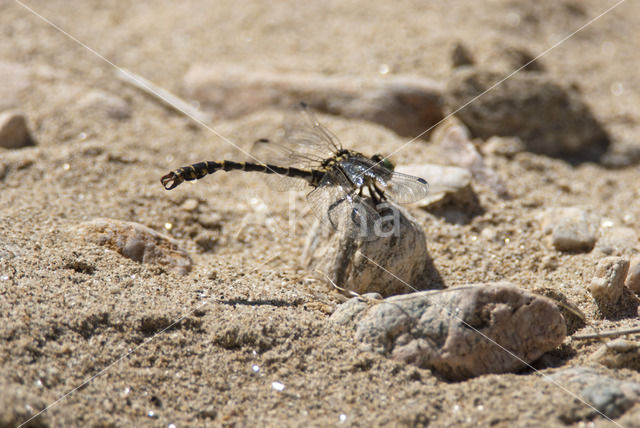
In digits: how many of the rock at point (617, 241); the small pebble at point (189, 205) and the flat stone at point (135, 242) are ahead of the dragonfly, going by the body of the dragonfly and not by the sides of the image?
1

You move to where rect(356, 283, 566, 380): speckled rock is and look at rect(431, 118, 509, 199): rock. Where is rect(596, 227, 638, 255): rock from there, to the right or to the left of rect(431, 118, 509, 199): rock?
right

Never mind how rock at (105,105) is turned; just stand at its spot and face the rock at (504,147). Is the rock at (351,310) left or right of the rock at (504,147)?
right

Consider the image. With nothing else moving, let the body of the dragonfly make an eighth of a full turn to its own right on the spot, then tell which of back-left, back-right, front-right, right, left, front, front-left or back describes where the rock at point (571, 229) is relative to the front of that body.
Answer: front-left

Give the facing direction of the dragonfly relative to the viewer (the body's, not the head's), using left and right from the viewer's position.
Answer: facing to the right of the viewer

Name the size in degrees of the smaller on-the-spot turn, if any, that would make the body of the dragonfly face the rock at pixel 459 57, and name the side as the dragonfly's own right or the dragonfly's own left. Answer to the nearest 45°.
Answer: approximately 45° to the dragonfly's own left

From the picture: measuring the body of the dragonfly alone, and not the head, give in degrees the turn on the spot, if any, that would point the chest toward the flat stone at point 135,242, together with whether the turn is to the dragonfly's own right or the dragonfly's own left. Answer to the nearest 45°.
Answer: approximately 180°

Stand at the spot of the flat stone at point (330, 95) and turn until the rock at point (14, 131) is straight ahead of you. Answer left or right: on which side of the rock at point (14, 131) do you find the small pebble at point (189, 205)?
left

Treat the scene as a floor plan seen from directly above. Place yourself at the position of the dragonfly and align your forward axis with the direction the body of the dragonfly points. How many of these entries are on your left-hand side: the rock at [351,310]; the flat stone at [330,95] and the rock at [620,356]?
1

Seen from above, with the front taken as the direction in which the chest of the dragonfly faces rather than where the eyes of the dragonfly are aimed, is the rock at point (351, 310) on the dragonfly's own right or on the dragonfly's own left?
on the dragonfly's own right

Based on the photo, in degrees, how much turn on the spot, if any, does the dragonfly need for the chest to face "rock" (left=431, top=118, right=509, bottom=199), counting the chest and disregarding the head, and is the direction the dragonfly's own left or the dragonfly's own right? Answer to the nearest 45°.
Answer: approximately 45° to the dragonfly's own left

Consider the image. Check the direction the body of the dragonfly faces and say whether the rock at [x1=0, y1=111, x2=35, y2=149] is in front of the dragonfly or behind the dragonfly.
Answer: behind

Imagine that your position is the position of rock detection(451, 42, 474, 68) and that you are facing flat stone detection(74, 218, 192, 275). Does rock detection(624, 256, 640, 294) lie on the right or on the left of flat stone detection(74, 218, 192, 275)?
left

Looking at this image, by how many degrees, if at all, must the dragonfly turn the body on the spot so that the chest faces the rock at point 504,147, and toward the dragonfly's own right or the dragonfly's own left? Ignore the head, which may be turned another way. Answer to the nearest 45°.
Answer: approximately 45° to the dragonfly's own left

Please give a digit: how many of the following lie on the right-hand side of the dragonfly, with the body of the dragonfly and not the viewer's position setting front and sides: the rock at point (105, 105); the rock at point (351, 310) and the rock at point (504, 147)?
1

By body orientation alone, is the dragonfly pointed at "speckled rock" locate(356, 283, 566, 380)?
no
